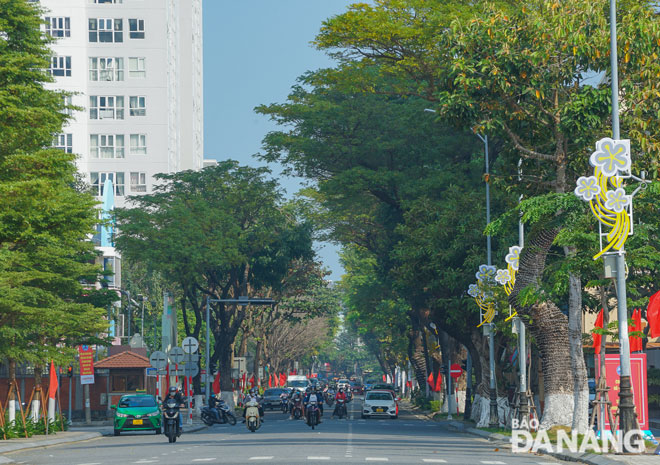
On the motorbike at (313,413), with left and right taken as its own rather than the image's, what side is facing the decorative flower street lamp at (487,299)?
left

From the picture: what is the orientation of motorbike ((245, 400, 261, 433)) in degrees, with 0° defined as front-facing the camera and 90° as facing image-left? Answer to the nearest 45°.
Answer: approximately 0°

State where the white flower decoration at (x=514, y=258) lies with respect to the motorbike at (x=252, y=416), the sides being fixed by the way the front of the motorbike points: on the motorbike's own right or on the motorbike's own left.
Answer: on the motorbike's own left

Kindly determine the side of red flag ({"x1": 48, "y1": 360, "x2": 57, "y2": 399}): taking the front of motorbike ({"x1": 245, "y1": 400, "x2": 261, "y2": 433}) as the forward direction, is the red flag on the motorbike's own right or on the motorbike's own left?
on the motorbike's own right

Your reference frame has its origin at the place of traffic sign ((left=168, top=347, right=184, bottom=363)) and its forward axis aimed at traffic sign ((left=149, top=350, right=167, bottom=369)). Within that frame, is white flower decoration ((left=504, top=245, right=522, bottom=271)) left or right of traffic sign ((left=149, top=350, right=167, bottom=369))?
left

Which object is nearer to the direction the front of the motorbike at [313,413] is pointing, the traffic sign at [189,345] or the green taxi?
the green taxi

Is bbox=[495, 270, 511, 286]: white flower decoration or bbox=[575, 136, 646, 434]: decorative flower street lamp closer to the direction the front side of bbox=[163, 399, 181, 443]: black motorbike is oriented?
the decorative flower street lamp
